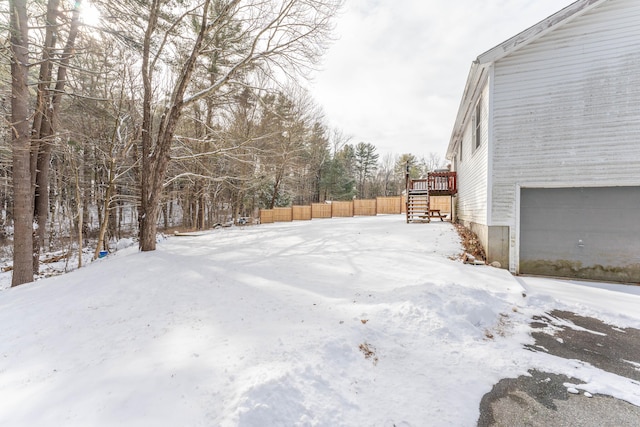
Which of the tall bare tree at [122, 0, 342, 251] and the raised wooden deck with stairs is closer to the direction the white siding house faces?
the tall bare tree

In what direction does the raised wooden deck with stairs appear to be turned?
toward the camera

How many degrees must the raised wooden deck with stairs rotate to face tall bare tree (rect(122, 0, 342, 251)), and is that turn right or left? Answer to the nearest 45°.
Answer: approximately 45° to its right

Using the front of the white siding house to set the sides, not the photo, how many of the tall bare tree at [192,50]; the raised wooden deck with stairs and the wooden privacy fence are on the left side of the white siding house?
0

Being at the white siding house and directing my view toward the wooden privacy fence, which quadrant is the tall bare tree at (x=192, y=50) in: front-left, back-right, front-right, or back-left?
front-left
